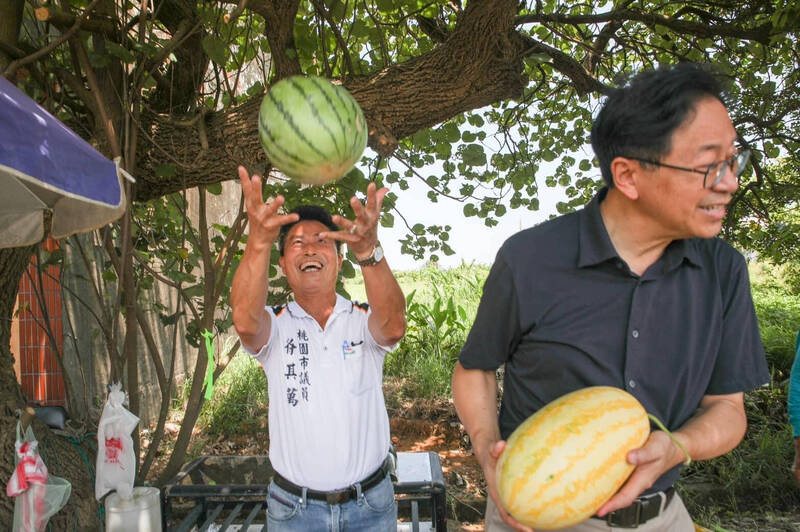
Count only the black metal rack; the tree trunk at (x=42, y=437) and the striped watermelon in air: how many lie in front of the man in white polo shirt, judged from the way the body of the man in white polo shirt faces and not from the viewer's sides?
1

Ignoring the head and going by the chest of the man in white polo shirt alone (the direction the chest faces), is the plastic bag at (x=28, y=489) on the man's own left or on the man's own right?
on the man's own right

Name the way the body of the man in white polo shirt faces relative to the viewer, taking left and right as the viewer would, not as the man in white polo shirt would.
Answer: facing the viewer

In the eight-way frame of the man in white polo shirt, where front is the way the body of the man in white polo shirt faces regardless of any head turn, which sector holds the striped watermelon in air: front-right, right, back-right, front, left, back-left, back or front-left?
front

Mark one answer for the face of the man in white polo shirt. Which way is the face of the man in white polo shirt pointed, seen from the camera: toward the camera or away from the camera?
toward the camera

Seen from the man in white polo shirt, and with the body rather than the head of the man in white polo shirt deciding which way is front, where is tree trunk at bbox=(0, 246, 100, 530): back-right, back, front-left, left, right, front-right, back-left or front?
back-right

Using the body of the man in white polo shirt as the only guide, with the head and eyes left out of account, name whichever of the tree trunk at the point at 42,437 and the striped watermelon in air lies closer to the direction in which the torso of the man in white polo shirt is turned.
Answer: the striped watermelon in air

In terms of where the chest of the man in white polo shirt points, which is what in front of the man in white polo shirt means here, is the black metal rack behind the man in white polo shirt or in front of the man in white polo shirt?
behind

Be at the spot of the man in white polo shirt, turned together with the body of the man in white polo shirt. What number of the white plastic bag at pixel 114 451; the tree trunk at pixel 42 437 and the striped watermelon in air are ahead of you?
1

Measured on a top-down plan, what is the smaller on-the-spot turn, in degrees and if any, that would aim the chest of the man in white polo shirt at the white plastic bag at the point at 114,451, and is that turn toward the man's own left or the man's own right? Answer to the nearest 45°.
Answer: approximately 135° to the man's own right

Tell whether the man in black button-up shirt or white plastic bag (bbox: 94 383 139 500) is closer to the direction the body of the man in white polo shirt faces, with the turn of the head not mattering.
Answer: the man in black button-up shirt

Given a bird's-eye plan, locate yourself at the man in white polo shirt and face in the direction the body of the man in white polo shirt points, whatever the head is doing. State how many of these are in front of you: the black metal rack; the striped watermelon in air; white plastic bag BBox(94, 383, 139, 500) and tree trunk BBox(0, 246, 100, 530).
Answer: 1

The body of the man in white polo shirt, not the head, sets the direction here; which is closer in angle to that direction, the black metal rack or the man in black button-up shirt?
the man in black button-up shirt
